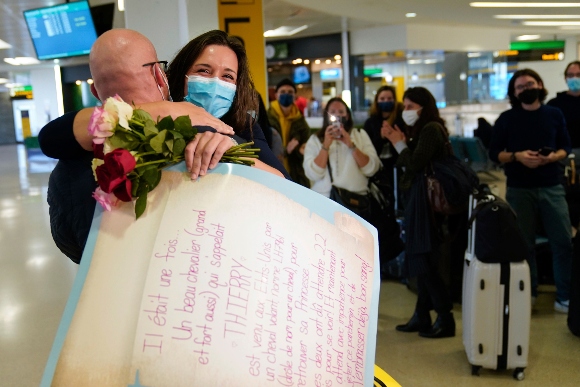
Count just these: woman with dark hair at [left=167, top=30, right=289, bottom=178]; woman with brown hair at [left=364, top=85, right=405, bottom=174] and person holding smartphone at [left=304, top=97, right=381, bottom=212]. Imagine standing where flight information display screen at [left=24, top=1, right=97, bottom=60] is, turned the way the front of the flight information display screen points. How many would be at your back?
0

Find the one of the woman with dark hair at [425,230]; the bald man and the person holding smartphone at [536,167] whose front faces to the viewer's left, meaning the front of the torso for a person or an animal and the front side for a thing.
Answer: the woman with dark hair

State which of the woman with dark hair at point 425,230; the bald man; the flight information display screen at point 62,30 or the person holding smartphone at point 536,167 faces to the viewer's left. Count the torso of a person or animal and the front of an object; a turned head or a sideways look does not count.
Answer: the woman with dark hair

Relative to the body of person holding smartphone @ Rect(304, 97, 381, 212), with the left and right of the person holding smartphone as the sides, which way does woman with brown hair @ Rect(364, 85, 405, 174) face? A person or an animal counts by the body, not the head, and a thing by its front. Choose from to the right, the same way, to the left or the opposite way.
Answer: the same way

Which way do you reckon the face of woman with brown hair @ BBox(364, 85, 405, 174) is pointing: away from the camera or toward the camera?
toward the camera

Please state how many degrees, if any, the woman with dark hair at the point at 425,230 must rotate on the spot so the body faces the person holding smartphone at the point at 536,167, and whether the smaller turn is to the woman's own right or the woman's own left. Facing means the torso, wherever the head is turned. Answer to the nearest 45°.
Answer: approximately 135° to the woman's own right

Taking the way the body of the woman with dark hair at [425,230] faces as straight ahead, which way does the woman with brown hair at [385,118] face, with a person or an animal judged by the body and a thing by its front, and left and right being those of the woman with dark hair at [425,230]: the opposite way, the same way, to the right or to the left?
to the left

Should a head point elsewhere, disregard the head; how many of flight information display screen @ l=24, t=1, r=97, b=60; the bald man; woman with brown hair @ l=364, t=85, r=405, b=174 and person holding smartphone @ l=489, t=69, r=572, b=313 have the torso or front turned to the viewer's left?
0

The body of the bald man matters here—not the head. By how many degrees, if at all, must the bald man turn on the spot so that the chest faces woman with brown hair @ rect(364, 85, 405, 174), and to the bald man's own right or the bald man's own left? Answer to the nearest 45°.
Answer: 0° — they already face them

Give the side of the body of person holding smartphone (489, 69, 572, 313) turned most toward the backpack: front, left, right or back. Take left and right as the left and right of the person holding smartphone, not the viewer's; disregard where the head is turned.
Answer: front

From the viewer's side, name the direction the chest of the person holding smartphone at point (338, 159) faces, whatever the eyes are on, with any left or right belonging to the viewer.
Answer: facing the viewer

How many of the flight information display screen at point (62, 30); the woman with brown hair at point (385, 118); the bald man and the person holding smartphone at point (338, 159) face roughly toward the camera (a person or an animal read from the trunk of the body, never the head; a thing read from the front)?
3

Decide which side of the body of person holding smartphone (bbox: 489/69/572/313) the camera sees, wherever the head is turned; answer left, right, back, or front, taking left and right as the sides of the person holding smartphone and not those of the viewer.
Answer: front

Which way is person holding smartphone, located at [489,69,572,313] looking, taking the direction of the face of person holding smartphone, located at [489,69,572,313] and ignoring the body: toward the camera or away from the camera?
toward the camera

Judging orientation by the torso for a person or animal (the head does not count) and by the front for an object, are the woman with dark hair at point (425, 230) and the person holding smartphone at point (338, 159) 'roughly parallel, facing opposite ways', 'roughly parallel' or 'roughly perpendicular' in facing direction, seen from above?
roughly perpendicular

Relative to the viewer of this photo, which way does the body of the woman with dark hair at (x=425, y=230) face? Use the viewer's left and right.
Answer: facing to the left of the viewer
